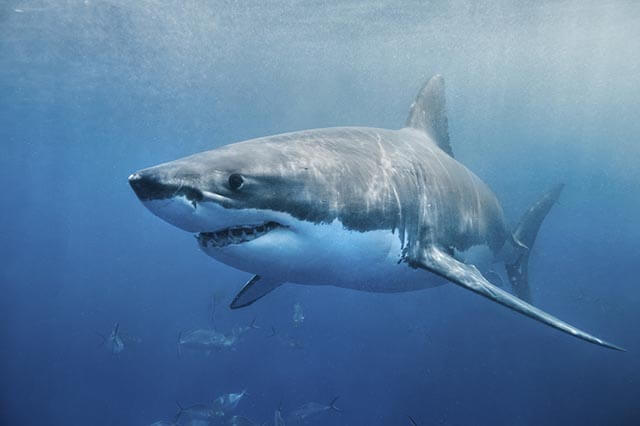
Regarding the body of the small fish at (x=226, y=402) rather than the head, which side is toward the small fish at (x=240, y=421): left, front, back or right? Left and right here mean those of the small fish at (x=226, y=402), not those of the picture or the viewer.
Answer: left

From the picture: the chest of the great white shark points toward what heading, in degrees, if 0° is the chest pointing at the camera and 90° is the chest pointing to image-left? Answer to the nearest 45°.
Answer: approximately 45°

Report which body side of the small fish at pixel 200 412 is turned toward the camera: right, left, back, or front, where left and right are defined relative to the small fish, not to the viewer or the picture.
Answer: right

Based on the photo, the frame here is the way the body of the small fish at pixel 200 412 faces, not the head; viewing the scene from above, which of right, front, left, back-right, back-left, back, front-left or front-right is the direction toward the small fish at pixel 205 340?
left

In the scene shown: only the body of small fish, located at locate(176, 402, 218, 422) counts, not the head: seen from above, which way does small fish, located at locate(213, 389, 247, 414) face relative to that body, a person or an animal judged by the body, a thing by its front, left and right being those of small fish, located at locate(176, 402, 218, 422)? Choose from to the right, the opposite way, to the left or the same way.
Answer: the opposite way
